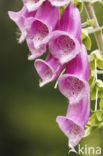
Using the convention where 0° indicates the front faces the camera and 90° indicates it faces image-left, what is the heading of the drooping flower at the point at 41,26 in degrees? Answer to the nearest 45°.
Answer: approximately 45°
